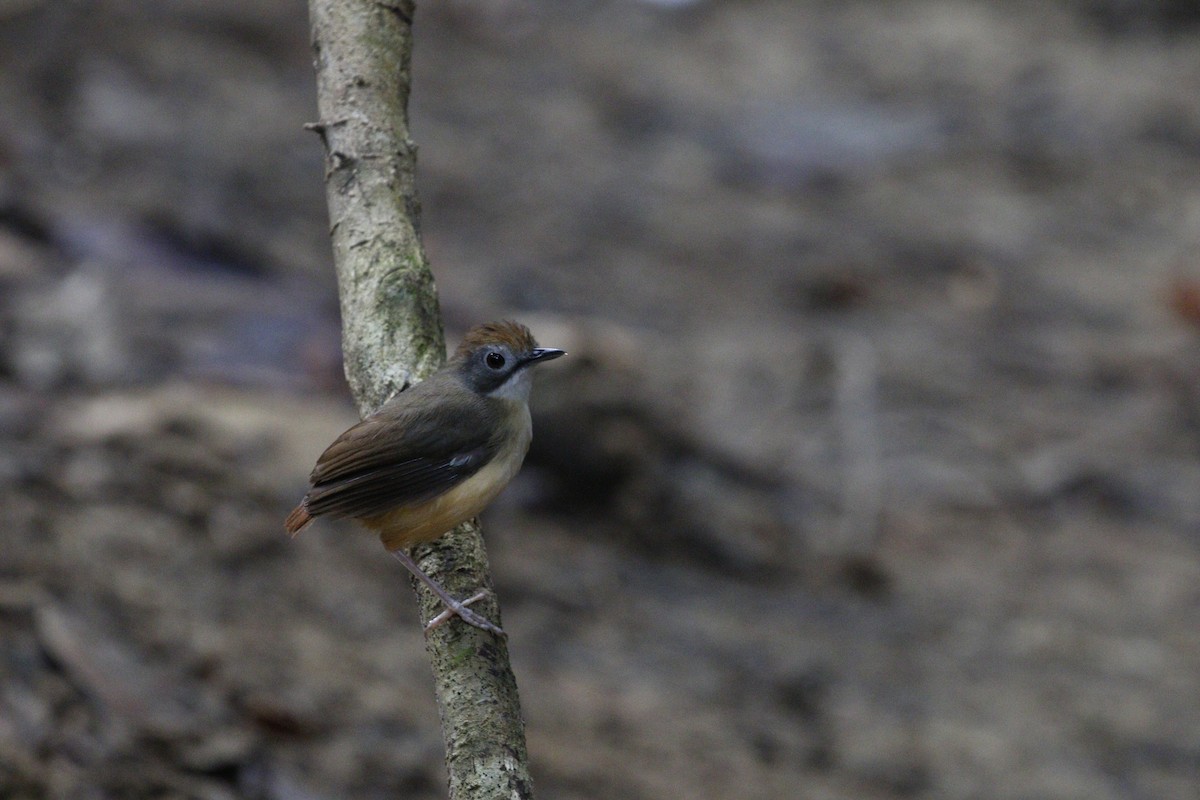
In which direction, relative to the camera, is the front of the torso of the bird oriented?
to the viewer's right
